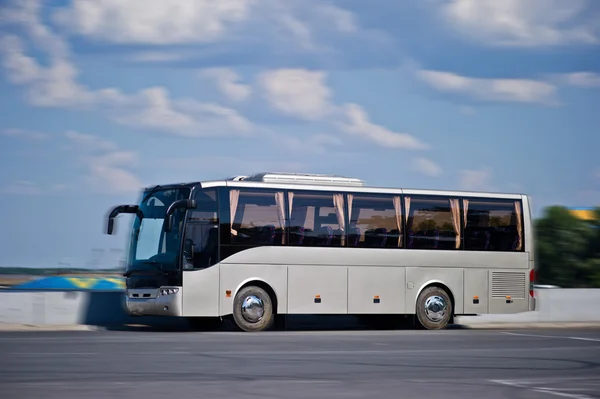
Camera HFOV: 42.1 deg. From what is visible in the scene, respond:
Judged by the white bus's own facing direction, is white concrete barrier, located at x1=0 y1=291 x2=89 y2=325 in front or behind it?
in front

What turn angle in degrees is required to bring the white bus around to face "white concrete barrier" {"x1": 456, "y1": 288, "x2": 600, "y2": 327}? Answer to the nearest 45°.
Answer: approximately 180°

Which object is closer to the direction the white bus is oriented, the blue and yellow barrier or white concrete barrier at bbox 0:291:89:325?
the white concrete barrier

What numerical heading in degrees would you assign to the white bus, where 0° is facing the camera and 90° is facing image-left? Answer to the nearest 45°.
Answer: approximately 45°
